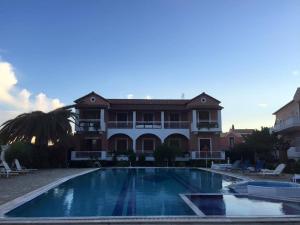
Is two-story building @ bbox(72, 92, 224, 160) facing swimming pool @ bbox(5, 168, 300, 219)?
yes

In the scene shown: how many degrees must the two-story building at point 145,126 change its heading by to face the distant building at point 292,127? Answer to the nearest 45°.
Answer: approximately 90° to its left

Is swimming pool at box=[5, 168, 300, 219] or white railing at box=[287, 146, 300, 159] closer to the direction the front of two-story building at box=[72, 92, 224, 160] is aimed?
the swimming pool

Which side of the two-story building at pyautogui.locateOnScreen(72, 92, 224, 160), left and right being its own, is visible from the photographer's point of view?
front

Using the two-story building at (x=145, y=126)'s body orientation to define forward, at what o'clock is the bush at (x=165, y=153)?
The bush is roughly at 11 o'clock from the two-story building.

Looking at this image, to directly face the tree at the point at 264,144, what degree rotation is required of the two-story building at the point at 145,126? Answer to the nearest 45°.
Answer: approximately 45° to its left

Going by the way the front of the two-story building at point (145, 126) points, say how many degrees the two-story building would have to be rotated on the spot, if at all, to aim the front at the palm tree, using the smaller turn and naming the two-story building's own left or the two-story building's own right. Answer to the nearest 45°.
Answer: approximately 45° to the two-story building's own right

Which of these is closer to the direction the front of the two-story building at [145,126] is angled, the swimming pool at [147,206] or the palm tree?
the swimming pool

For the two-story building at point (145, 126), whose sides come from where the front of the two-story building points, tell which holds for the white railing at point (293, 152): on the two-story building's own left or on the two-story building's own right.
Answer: on the two-story building's own left
